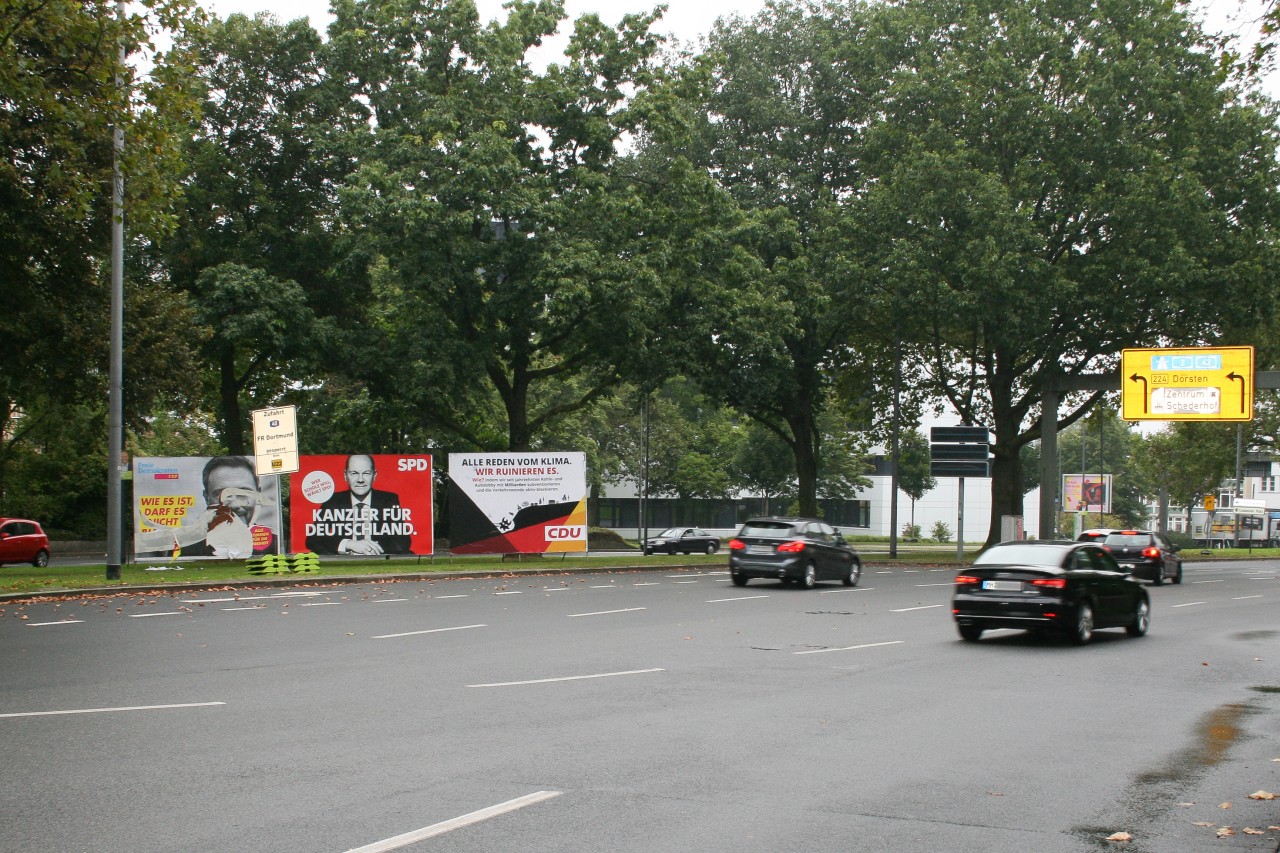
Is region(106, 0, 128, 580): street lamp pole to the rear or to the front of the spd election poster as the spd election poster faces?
to the front

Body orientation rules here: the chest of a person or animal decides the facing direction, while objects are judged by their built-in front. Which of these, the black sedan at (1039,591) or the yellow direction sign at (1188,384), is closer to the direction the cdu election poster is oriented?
the black sedan

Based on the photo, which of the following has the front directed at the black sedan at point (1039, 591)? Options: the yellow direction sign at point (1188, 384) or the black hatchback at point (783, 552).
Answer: the yellow direction sign

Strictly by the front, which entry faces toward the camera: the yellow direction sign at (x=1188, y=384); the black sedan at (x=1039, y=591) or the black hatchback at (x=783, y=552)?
the yellow direction sign

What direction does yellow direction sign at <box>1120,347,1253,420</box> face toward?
toward the camera

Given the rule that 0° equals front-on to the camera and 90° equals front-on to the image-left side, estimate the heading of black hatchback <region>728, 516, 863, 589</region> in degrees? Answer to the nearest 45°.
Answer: approximately 225°

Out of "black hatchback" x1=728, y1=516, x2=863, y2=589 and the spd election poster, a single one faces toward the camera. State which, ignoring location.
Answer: the spd election poster

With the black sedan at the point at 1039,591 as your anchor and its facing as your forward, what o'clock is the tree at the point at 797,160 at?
The tree is roughly at 10 o'clock from the black sedan.

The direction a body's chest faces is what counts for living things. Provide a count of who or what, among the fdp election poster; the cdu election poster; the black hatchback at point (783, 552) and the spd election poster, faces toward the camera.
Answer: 3

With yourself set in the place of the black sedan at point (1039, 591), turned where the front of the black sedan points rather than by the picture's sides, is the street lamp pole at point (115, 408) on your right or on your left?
on your left

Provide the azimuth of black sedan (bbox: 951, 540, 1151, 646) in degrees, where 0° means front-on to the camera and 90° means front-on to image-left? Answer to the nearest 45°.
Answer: approximately 225°

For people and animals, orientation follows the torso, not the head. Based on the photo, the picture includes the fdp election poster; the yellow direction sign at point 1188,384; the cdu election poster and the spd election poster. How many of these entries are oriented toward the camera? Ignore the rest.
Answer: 4

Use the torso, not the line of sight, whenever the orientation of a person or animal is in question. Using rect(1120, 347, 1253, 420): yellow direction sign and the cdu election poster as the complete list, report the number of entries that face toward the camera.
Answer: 2

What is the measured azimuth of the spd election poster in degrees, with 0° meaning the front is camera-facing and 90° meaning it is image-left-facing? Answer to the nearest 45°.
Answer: approximately 0°

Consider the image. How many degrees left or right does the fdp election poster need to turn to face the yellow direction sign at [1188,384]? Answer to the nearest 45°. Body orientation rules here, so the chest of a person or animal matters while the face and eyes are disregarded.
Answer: approximately 90° to its left
